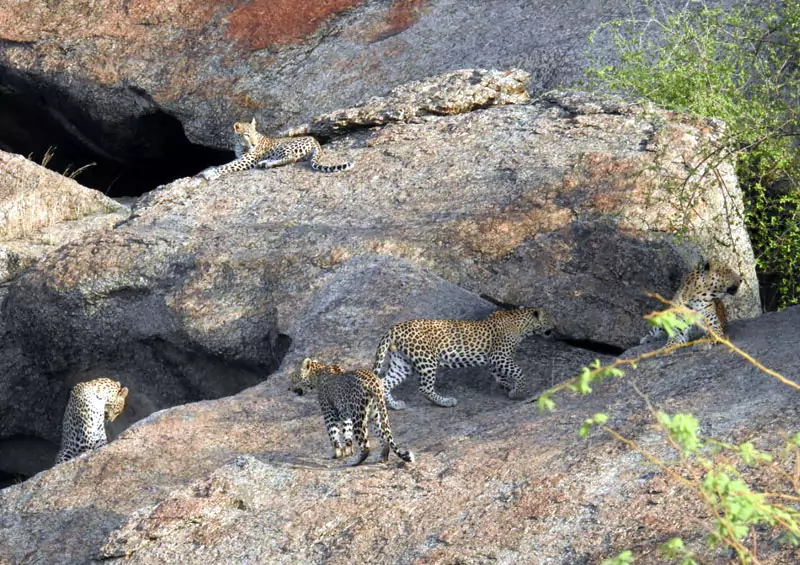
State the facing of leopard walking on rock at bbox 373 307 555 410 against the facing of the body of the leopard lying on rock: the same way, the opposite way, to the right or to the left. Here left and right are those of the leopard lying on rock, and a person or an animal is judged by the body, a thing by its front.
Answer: the opposite way

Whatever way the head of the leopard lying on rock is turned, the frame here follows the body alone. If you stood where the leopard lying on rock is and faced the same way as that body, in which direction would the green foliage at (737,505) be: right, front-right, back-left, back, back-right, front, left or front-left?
left

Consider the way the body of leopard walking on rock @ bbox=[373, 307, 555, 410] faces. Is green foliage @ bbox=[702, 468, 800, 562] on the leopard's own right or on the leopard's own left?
on the leopard's own right

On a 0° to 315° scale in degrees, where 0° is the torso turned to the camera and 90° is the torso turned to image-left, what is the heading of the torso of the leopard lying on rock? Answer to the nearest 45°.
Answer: approximately 90°

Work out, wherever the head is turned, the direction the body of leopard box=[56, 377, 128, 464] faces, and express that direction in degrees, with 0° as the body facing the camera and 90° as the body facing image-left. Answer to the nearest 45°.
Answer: approximately 270°

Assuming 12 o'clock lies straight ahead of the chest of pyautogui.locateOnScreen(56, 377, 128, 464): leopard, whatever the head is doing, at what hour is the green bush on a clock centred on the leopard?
The green bush is roughly at 12 o'clock from the leopard.

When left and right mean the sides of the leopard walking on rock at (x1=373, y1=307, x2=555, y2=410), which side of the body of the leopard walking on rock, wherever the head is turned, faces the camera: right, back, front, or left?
right

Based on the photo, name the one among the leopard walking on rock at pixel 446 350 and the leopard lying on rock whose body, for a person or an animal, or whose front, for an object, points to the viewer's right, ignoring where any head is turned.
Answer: the leopard walking on rock

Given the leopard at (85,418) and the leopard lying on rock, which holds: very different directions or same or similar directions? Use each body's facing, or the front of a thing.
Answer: very different directions

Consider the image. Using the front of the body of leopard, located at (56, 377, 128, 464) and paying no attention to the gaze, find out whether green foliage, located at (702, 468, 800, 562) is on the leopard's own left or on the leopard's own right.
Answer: on the leopard's own right

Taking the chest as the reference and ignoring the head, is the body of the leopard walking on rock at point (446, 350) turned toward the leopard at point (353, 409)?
no

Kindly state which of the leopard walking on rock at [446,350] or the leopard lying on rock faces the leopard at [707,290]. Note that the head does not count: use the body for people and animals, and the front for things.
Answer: the leopard walking on rock
